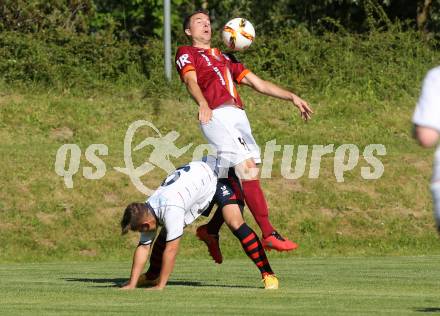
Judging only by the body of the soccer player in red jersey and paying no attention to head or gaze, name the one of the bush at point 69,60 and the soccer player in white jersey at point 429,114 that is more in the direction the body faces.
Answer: the soccer player in white jersey

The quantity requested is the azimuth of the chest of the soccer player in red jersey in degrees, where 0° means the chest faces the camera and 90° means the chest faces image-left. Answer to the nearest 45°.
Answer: approximately 315°

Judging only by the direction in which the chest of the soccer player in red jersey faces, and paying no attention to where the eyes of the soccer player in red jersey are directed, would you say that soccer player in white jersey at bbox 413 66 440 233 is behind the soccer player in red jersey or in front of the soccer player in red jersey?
in front
